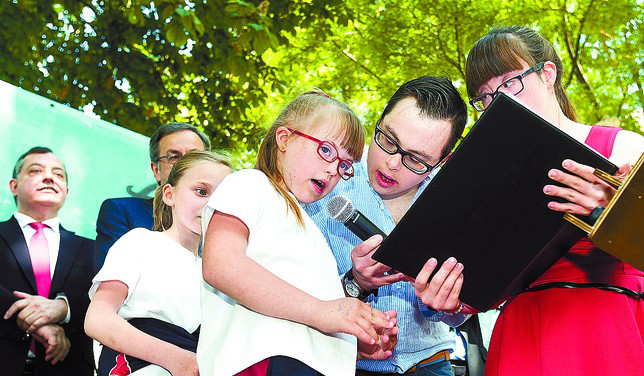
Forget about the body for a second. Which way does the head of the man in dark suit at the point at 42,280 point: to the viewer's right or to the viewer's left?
to the viewer's right

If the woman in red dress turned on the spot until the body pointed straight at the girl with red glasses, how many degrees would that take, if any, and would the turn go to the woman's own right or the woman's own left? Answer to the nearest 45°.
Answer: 0° — they already face them

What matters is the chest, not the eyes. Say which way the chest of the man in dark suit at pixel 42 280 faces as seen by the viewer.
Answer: toward the camera

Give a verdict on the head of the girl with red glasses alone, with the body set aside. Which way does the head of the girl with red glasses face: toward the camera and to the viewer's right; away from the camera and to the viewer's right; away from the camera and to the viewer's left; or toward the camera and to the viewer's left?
toward the camera and to the viewer's right

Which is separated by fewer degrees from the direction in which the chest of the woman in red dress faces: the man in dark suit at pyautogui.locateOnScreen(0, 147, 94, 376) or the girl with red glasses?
the girl with red glasses

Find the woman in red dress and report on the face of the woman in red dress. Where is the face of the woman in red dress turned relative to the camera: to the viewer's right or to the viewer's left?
to the viewer's left

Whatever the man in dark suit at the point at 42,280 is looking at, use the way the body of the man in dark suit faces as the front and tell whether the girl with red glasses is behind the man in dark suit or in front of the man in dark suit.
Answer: in front

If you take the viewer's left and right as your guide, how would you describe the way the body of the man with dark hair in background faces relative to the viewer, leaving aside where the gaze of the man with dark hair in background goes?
facing the viewer and to the right of the viewer

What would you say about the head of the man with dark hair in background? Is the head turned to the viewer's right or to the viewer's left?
to the viewer's right

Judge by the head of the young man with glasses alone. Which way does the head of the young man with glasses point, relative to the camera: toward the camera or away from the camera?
toward the camera

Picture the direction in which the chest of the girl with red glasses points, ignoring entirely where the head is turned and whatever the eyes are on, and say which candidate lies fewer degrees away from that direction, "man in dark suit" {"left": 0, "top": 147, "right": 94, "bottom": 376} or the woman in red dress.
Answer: the woman in red dress

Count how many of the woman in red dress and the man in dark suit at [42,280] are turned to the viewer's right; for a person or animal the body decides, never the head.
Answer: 0
